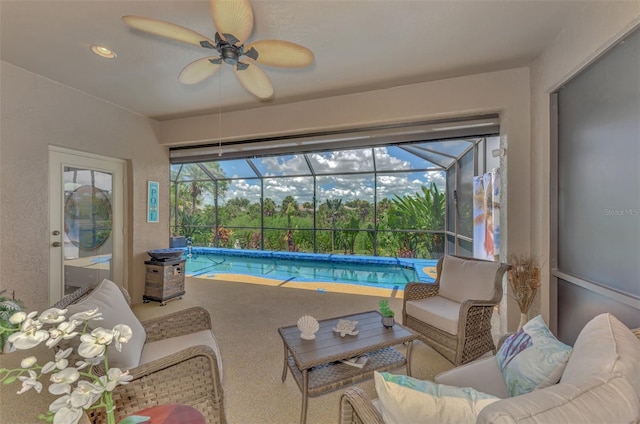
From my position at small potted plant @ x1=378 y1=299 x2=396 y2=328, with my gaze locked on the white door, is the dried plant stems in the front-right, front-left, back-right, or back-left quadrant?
back-right

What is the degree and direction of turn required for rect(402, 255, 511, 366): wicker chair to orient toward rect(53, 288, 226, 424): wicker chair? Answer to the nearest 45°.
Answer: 0° — it already faces it

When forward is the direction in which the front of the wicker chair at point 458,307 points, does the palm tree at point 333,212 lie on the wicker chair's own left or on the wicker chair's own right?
on the wicker chair's own right

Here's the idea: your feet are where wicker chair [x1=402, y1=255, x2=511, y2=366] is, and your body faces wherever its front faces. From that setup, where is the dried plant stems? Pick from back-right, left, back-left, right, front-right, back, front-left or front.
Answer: back

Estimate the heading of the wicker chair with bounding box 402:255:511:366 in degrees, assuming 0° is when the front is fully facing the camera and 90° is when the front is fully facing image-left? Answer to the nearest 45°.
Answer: approximately 45°

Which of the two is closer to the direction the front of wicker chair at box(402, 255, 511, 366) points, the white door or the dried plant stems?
the white door

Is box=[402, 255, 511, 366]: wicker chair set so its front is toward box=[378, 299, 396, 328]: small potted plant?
yes

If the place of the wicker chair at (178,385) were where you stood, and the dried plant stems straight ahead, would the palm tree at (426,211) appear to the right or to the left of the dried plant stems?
left

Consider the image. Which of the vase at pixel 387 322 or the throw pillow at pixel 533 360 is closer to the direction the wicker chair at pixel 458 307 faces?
the vase
